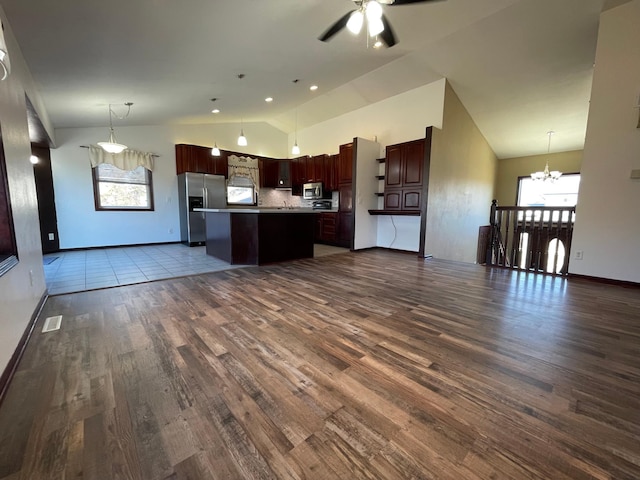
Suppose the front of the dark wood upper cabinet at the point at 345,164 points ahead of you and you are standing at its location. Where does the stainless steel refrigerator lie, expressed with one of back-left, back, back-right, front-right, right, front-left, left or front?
front-right

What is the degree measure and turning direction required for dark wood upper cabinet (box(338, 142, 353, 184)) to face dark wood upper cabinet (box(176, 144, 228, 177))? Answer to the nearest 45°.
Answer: approximately 45° to its right

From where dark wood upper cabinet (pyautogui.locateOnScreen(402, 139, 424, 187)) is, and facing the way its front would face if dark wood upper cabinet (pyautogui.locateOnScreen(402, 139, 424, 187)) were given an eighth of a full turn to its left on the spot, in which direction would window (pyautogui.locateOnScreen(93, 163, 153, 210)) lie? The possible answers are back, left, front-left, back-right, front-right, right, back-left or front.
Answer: right

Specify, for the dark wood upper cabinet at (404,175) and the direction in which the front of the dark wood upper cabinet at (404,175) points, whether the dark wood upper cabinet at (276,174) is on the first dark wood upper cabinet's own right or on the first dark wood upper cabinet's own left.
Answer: on the first dark wood upper cabinet's own right

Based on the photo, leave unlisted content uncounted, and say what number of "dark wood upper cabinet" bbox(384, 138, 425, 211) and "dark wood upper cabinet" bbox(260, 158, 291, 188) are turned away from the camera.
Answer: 0

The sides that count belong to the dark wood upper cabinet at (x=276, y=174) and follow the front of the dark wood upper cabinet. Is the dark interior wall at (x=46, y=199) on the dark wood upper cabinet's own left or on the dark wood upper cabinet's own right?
on the dark wood upper cabinet's own right

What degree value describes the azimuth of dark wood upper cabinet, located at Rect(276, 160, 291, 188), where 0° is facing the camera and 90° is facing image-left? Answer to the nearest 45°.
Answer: approximately 0°

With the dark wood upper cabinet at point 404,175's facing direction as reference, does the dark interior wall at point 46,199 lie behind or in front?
in front

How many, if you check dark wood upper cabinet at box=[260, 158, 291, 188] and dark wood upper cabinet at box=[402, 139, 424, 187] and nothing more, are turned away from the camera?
0

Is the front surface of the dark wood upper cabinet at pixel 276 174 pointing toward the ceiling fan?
yes

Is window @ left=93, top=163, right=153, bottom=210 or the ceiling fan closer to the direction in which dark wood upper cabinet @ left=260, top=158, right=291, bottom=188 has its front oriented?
the ceiling fan

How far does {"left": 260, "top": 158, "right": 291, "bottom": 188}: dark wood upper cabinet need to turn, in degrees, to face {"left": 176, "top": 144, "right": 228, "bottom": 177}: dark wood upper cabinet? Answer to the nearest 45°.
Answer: approximately 45° to its right

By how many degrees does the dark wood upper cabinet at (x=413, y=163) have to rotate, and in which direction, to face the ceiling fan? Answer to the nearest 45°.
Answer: approximately 45° to its left

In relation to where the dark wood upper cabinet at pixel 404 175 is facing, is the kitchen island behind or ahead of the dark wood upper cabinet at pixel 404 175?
ahead
